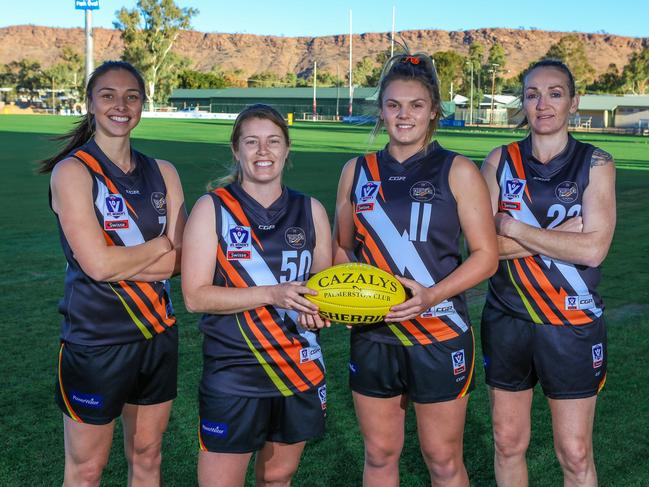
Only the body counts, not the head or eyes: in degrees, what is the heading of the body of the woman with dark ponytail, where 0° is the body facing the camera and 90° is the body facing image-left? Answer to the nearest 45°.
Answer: approximately 315°
